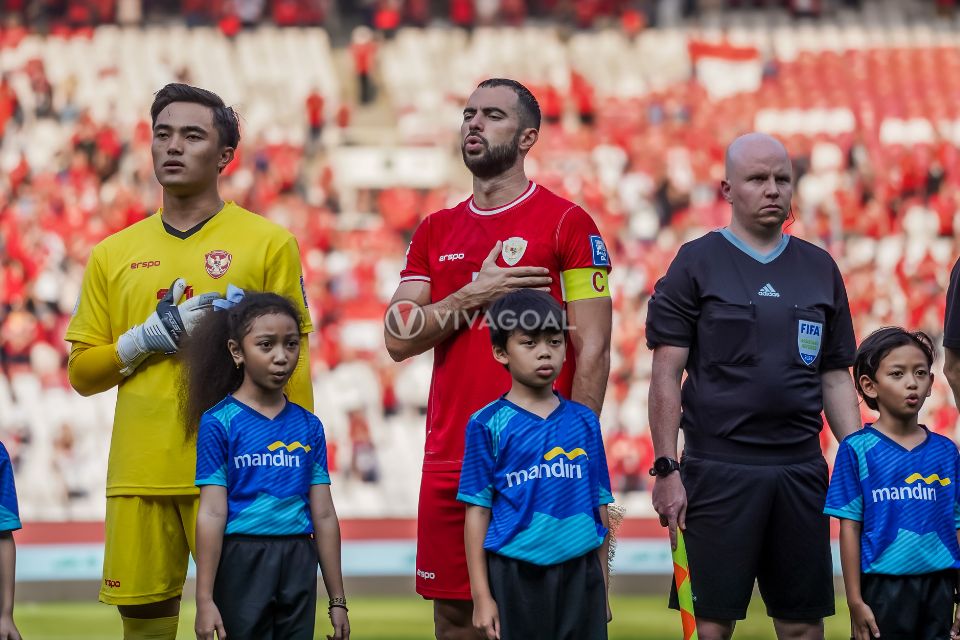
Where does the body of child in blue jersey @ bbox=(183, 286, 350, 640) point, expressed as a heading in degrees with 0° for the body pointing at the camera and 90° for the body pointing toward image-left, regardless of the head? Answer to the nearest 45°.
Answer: approximately 315°

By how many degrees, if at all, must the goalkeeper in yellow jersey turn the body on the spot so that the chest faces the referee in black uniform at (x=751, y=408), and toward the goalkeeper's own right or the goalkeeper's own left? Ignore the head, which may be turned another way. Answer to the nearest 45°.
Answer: approximately 90° to the goalkeeper's own left

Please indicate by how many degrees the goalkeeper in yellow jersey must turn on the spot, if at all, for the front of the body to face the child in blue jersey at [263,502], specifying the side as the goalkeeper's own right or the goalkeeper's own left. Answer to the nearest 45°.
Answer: approximately 45° to the goalkeeper's own left

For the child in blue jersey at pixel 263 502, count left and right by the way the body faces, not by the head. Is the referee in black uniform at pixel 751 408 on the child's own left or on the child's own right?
on the child's own left

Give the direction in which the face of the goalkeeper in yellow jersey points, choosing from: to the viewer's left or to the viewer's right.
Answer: to the viewer's left

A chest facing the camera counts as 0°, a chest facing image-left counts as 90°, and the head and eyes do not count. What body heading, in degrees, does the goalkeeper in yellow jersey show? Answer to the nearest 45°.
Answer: approximately 0°

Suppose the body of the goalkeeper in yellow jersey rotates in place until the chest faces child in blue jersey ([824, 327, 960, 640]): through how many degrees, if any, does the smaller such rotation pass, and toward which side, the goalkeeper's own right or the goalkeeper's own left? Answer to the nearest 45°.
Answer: approximately 90° to the goalkeeper's own left

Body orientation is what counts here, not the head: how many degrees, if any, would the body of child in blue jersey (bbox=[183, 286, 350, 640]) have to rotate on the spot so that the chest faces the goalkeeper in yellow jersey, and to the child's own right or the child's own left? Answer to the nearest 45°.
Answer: approximately 180°

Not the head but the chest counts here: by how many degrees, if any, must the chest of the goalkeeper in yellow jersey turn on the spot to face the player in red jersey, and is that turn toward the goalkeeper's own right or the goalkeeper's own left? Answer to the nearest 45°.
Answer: approximately 90° to the goalkeeper's own left
